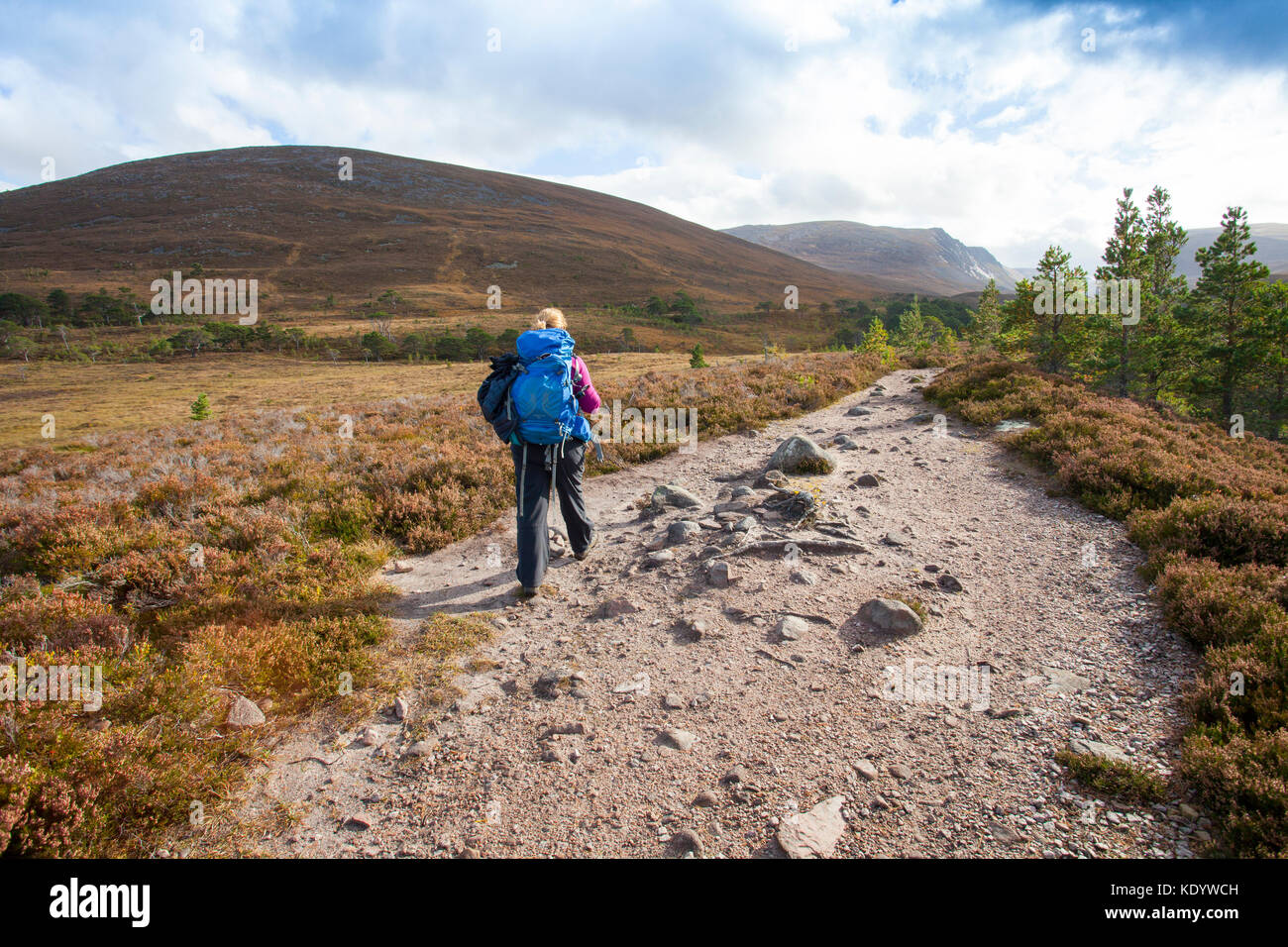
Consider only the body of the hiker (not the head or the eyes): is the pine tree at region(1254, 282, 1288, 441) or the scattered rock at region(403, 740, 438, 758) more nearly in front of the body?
the pine tree

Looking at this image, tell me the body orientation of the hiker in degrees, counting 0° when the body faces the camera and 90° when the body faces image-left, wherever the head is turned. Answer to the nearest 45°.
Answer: approximately 225°

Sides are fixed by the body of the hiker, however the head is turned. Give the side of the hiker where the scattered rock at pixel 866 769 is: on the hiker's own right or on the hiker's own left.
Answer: on the hiker's own right
